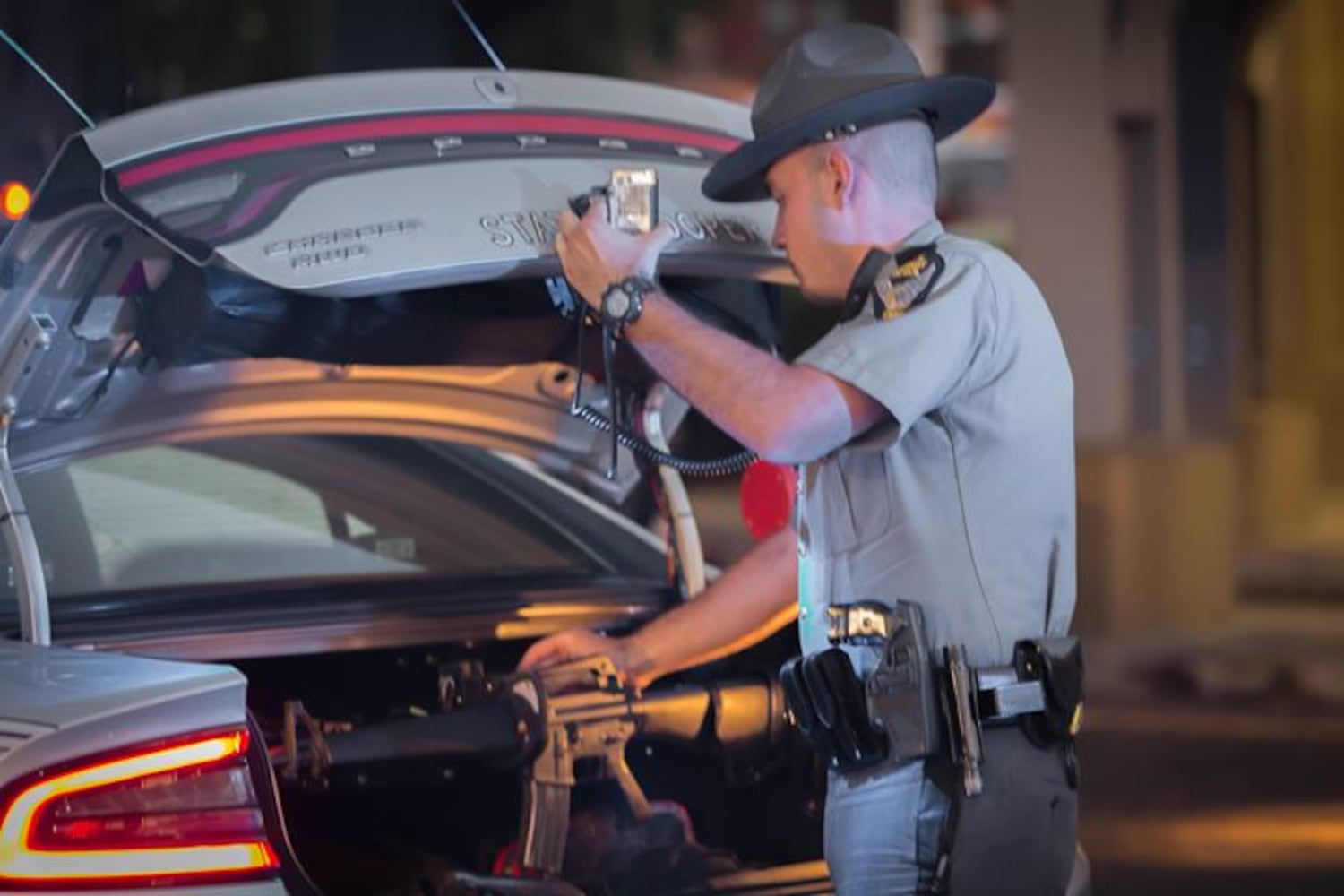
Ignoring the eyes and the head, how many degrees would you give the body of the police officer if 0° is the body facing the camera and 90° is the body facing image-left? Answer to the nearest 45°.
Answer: approximately 90°

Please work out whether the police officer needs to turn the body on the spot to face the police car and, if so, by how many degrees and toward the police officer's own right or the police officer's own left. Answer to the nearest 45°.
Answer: approximately 45° to the police officer's own right

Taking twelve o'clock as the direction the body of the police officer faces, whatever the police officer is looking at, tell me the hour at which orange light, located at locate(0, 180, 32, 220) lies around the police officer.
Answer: The orange light is roughly at 12 o'clock from the police officer.

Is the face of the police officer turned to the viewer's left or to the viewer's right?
to the viewer's left
